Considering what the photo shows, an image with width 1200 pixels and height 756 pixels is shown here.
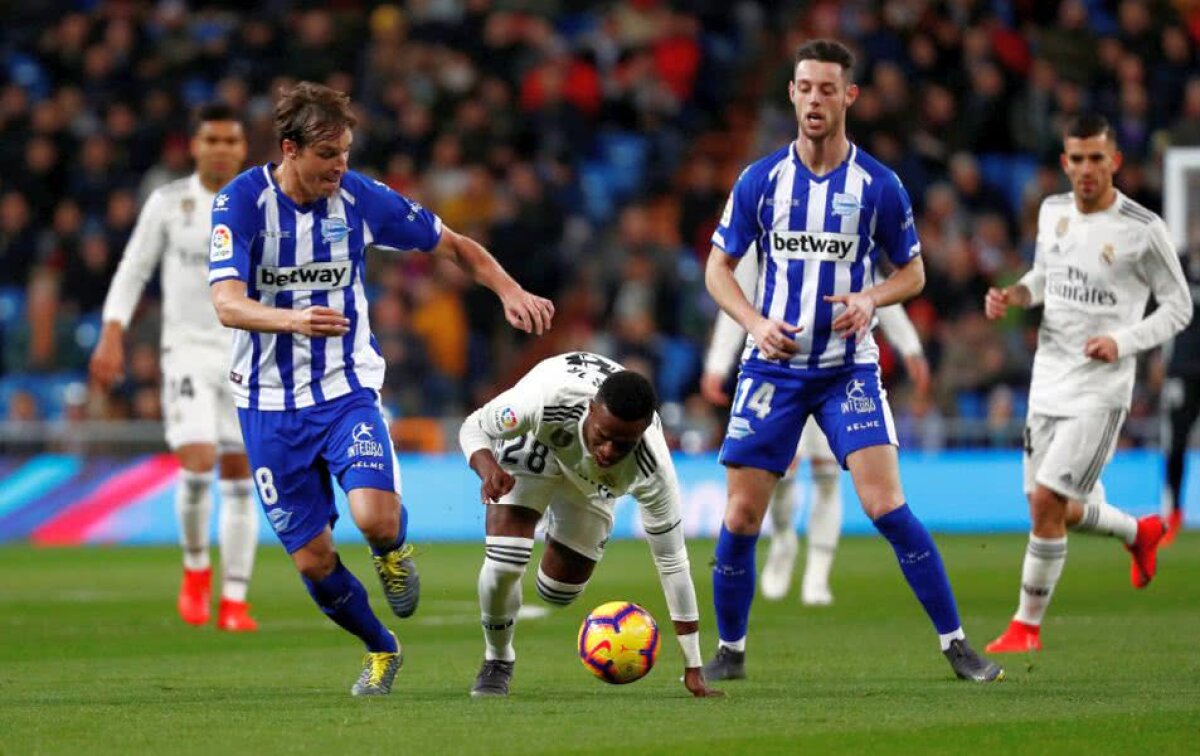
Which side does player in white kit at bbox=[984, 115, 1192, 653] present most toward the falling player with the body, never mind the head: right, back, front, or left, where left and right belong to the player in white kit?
front

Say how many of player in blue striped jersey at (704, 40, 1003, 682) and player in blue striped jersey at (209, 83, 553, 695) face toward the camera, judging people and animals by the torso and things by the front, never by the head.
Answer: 2

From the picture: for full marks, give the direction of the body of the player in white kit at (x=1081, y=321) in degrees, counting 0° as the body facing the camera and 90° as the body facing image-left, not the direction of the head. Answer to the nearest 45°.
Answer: approximately 45°

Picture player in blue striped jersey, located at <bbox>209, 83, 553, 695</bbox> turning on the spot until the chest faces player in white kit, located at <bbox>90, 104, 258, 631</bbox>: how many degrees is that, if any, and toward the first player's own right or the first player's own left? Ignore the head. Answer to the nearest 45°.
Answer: approximately 180°
